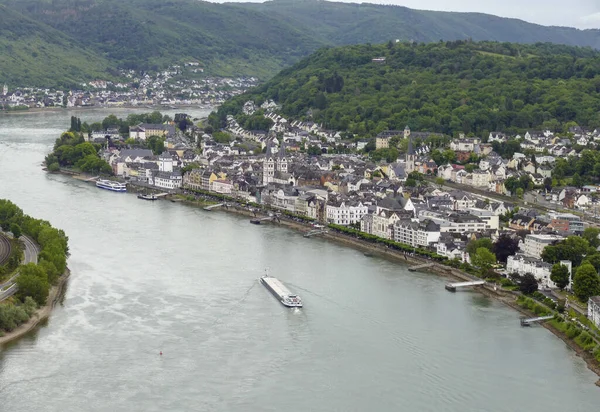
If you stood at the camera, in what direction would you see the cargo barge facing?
facing away from the viewer and to the left of the viewer

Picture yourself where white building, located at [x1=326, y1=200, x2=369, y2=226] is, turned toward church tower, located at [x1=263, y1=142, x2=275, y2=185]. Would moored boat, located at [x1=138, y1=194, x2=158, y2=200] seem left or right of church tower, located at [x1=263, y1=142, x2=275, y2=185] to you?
left

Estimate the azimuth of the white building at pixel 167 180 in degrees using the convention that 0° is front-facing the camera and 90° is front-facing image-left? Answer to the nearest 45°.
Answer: approximately 45°

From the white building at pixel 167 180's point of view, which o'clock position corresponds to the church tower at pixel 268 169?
The church tower is roughly at 8 o'clock from the white building.

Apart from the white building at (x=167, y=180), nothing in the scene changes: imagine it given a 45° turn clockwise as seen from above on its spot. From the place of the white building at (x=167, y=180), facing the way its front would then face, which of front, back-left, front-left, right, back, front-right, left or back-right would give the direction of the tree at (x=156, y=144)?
right

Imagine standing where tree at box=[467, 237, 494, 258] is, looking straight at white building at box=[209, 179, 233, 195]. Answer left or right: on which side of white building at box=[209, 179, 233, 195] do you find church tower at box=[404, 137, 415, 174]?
right

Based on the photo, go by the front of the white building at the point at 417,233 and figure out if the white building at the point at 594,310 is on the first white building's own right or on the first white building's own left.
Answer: on the first white building's own left

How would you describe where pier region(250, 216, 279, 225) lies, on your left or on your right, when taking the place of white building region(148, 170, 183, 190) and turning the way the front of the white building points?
on your left

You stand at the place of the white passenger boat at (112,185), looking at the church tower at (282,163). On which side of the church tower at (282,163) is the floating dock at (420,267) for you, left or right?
right

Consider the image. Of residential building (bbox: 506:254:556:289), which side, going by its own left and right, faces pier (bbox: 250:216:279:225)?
right

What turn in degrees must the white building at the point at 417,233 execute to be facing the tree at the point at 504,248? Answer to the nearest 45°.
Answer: approximately 90° to its left
